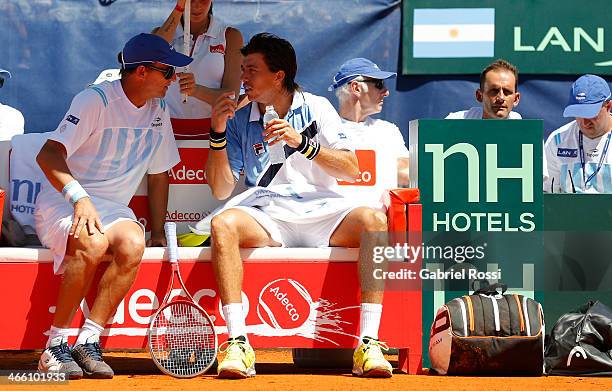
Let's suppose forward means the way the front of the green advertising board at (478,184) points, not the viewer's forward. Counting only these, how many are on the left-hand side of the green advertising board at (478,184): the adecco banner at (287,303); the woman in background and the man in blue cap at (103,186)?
0

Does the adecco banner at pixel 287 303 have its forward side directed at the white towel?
no

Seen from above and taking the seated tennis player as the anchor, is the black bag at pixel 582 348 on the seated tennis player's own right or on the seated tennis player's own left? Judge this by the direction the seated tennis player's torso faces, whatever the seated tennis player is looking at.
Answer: on the seated tennis player's own left

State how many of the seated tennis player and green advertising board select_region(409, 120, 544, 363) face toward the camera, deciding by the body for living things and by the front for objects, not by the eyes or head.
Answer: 2

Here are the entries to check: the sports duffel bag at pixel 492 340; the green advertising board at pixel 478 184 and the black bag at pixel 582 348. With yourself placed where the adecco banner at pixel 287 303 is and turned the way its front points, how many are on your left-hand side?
3

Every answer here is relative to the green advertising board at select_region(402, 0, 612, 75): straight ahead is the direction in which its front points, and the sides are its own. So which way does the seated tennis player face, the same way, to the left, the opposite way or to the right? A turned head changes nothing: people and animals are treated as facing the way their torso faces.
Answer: the same way

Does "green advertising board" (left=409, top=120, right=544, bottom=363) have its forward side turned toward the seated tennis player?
no

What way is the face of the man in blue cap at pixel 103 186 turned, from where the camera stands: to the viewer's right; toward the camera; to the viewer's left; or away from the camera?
to the viewer's right

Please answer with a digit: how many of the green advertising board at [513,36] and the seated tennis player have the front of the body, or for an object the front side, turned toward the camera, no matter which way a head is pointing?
2

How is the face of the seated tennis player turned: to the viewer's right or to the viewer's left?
to the viewer's left

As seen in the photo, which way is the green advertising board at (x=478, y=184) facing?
toward the camera

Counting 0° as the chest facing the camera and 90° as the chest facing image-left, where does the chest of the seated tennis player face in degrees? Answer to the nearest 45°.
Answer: approximately 0°

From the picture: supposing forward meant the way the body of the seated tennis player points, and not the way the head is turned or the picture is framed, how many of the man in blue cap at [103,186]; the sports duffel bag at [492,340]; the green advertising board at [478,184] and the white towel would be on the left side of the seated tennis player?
2

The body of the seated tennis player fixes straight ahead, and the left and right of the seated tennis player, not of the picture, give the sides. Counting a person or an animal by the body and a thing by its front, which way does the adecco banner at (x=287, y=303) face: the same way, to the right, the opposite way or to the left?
the same way

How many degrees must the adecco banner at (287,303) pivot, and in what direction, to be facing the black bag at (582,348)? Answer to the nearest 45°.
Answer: approximately 90° to its left

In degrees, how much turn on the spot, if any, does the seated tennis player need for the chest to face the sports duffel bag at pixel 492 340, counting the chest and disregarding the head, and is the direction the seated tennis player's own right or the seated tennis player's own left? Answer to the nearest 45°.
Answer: approximately 90° to the seated tennis player's own left

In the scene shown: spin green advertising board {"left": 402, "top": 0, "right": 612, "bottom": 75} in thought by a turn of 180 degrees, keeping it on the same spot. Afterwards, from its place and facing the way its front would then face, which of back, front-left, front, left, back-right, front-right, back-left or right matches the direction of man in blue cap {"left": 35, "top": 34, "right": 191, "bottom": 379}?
back-left

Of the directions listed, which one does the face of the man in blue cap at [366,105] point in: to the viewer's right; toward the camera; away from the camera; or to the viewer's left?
to the viewer's right

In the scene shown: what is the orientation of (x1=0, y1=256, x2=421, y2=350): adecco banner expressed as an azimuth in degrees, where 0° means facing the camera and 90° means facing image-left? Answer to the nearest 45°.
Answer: approximately 0°

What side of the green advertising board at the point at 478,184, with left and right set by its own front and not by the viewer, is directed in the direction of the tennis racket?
right
